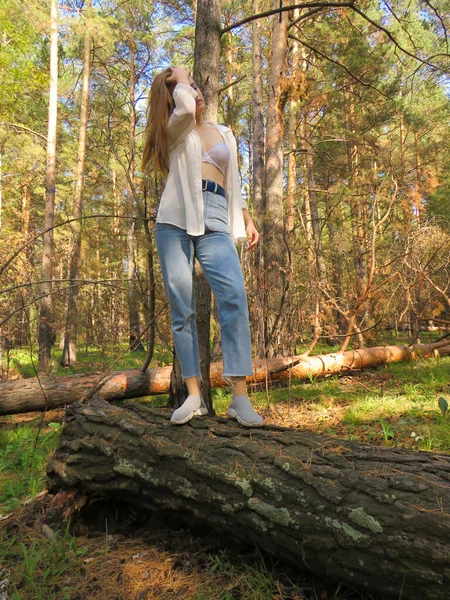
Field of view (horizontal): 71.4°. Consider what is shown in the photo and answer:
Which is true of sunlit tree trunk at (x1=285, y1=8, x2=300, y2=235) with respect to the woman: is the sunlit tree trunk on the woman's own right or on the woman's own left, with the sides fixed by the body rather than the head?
on the woman's own left

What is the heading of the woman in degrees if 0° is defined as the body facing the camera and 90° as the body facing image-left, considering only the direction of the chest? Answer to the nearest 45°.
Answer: approximately 315°

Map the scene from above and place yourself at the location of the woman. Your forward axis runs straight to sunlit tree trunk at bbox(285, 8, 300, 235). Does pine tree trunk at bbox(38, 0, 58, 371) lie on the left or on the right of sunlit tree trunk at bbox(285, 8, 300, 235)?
left

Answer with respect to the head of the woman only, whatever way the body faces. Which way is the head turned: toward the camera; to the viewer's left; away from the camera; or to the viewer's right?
to the viewer's right
